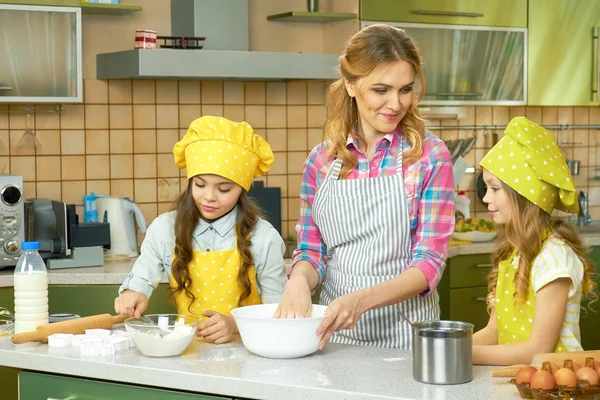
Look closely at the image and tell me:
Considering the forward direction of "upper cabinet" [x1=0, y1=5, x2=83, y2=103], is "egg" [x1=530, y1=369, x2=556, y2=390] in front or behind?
in front

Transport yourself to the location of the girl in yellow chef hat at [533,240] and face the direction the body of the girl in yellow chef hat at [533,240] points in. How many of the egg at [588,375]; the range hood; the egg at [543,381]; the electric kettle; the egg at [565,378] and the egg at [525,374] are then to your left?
4

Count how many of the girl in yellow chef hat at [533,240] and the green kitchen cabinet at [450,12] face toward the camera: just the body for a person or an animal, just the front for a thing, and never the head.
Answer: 1

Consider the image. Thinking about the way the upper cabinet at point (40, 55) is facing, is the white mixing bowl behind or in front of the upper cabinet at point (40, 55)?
in front

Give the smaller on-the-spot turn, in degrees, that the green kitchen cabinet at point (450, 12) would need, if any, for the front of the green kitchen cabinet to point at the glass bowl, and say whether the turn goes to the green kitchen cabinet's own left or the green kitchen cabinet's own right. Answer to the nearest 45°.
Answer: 0° — it already faces it

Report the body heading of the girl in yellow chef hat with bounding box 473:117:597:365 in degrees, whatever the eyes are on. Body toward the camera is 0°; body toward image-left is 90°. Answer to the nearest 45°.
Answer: approximately 90°

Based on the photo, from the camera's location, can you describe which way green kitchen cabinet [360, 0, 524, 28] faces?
facing the viewer

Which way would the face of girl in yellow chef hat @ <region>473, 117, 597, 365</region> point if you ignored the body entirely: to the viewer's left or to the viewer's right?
to the viewer's left

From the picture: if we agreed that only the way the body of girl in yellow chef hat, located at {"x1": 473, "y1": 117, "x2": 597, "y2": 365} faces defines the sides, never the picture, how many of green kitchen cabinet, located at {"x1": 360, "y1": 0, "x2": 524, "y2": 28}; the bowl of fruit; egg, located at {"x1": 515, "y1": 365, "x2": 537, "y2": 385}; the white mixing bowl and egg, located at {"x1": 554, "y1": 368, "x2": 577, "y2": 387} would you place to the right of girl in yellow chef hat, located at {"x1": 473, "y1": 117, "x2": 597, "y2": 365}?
2

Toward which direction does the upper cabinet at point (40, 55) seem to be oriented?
toward the camera

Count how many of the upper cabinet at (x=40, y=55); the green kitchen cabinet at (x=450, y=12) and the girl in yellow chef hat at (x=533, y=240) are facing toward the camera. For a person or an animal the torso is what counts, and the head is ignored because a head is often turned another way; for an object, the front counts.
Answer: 2

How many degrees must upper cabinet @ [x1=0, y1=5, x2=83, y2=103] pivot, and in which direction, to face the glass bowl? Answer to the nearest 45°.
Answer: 0° — it already faces it

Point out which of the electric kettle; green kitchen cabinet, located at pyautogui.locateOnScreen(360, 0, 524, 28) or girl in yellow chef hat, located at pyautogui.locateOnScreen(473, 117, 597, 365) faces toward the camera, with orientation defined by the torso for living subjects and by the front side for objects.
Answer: the green kitchen cabinet

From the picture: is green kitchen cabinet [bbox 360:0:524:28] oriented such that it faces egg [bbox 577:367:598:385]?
yes
